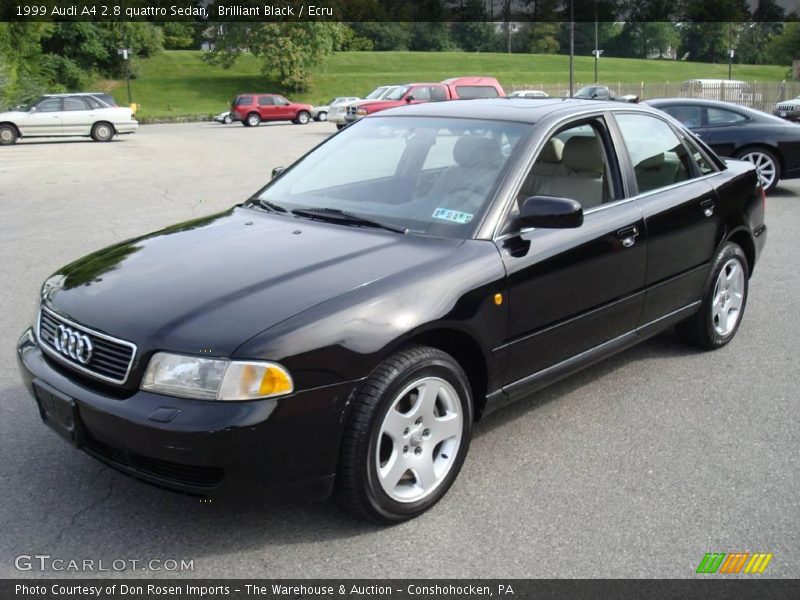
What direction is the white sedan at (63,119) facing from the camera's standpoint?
to the viewer's left

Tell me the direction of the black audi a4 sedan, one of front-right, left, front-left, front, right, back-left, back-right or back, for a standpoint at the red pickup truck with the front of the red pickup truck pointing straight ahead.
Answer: front-left

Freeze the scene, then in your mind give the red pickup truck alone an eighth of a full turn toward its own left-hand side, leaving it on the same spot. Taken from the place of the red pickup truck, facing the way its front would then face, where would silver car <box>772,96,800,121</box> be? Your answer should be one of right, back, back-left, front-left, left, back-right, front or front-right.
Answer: left

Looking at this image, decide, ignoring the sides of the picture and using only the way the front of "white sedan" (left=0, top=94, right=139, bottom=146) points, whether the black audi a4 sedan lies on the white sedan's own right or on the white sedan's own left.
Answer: on the white sedan's own left

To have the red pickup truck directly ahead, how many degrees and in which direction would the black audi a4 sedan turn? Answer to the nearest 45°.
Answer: approximately 135° to its right

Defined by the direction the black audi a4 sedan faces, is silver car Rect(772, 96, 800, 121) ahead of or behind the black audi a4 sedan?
behind
